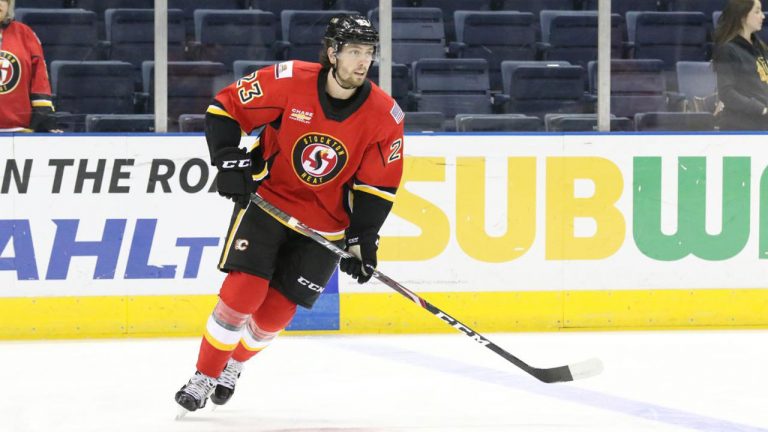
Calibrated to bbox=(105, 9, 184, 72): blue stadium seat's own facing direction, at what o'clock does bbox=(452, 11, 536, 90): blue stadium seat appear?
bbox=(452, 11, 536, 90): blue stadium seat is roughly at 9 o'clock from bbox=(105, 9, 184, 72): blue stadium seat.

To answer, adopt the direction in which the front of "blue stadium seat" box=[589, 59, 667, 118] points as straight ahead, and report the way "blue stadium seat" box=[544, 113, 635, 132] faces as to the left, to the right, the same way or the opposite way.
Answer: the same way

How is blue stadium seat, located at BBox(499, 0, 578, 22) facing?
toward the camera

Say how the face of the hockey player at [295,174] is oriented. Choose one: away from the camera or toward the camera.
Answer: toward the camera

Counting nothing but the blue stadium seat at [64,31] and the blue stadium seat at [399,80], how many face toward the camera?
2

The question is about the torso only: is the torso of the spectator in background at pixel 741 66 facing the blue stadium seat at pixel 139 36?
no

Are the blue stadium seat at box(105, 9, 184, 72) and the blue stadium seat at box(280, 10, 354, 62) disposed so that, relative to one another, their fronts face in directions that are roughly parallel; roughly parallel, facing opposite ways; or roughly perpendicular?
roughly parallel

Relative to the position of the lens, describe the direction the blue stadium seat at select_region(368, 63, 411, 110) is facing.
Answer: facing the viewer

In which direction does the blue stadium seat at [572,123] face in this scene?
toward the camera

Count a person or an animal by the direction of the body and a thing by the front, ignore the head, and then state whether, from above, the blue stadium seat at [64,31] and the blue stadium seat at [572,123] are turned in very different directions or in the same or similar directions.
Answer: same or similar directions

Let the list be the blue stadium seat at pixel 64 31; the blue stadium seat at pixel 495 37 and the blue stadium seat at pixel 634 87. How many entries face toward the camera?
3

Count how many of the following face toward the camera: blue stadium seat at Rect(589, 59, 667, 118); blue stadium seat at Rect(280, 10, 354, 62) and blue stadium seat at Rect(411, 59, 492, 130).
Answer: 3

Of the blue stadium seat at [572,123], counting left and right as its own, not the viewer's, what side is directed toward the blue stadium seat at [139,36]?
right

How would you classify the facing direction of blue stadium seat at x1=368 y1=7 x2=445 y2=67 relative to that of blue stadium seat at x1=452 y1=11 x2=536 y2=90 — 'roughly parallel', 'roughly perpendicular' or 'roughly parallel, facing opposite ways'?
roughly parallel

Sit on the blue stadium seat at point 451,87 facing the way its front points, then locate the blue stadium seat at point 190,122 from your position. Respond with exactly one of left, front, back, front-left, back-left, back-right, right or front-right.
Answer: right

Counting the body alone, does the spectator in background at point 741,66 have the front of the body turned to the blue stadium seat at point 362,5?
no

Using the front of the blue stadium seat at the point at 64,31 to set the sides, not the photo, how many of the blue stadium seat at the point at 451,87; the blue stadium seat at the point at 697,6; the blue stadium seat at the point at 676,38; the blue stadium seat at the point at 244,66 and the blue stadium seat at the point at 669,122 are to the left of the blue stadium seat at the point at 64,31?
5

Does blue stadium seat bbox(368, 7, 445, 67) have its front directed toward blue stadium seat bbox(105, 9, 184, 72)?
no

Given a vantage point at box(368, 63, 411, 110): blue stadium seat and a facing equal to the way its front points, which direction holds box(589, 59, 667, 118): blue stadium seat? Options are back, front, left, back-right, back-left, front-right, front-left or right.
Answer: left

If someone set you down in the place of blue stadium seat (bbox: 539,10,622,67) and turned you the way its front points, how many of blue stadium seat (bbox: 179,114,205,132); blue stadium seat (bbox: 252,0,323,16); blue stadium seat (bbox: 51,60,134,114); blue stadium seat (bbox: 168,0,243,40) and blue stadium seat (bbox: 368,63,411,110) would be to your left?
0

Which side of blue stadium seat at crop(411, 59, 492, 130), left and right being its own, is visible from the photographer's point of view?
front
